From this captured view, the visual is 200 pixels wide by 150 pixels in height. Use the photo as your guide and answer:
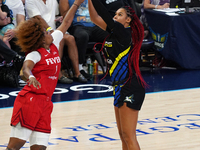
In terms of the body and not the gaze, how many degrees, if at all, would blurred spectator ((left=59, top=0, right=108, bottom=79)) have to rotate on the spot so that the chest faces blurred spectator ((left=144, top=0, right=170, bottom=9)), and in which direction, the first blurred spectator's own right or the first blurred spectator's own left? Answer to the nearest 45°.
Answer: approximately 90° to the first blurred spectator's own left

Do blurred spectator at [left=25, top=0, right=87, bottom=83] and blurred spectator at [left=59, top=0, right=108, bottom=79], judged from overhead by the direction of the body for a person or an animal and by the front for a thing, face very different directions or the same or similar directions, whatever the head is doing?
same or similar directions

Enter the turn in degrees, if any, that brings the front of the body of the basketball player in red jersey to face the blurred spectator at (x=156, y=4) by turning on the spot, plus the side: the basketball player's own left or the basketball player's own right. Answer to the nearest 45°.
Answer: approximately 90° to the basketball player's own left

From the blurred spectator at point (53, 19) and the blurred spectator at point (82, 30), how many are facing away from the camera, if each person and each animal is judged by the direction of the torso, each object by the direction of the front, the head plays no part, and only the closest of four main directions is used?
0

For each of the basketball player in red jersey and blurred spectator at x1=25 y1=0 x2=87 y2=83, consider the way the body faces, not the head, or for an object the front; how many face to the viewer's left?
0

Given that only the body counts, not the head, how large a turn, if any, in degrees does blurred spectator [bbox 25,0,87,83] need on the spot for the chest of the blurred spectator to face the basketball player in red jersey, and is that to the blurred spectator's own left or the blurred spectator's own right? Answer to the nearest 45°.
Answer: approximately 45° to the blurred spectator's own right

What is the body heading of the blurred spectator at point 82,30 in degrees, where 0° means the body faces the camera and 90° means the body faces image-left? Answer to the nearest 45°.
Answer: approximately 315°

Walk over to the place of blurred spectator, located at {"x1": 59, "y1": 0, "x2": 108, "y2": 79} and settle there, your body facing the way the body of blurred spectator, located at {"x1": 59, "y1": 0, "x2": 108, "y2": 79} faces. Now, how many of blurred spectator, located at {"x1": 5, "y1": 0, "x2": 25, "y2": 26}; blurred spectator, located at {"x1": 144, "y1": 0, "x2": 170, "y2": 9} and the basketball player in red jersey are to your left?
1

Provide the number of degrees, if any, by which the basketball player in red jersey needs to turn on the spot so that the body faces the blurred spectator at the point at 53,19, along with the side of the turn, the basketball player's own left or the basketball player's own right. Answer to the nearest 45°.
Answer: approximately 135° to the basketball player's own left

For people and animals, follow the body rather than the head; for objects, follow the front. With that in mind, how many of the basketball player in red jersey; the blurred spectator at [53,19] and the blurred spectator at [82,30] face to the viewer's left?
0

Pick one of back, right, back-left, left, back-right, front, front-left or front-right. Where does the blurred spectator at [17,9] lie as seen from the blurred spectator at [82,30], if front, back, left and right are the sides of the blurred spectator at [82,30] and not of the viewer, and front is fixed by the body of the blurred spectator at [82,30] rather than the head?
back-right

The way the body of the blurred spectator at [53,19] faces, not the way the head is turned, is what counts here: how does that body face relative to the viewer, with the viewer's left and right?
facing the viewer and to the right of the viewer

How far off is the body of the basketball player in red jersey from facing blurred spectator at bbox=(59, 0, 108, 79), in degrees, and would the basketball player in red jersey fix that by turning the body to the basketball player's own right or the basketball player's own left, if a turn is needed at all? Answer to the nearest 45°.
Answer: approximately 135° to the basketball player's own left
